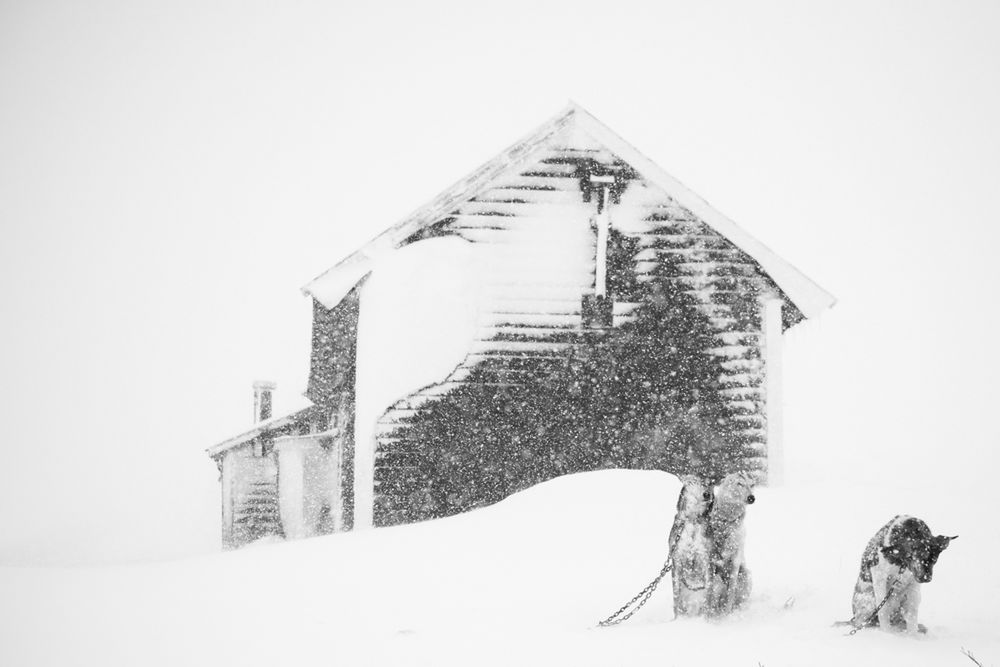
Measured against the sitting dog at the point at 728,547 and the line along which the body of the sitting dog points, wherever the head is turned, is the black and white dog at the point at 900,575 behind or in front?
in front

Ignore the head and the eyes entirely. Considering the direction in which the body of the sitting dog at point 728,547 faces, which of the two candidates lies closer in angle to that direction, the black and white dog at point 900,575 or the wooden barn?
the black and white dog

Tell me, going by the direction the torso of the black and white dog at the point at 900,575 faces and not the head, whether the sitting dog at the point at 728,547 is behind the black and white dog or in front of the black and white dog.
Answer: behind

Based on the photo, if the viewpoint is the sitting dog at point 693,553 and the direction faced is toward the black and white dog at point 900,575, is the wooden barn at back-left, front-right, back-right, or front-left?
back-left

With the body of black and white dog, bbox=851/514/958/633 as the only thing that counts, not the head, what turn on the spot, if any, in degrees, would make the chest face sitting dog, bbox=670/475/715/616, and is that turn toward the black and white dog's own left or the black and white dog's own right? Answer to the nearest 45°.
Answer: approximately 135° to the black and white dog's own right

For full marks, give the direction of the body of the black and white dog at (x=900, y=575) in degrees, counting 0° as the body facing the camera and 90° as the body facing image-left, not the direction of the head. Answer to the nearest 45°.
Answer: approximately 315°

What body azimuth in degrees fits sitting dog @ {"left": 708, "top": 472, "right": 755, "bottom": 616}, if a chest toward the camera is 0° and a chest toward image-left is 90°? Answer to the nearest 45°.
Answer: approximately 315°

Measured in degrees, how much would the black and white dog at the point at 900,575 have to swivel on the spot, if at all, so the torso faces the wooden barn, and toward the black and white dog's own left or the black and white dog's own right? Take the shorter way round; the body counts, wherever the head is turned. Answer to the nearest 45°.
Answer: approximately 180°
